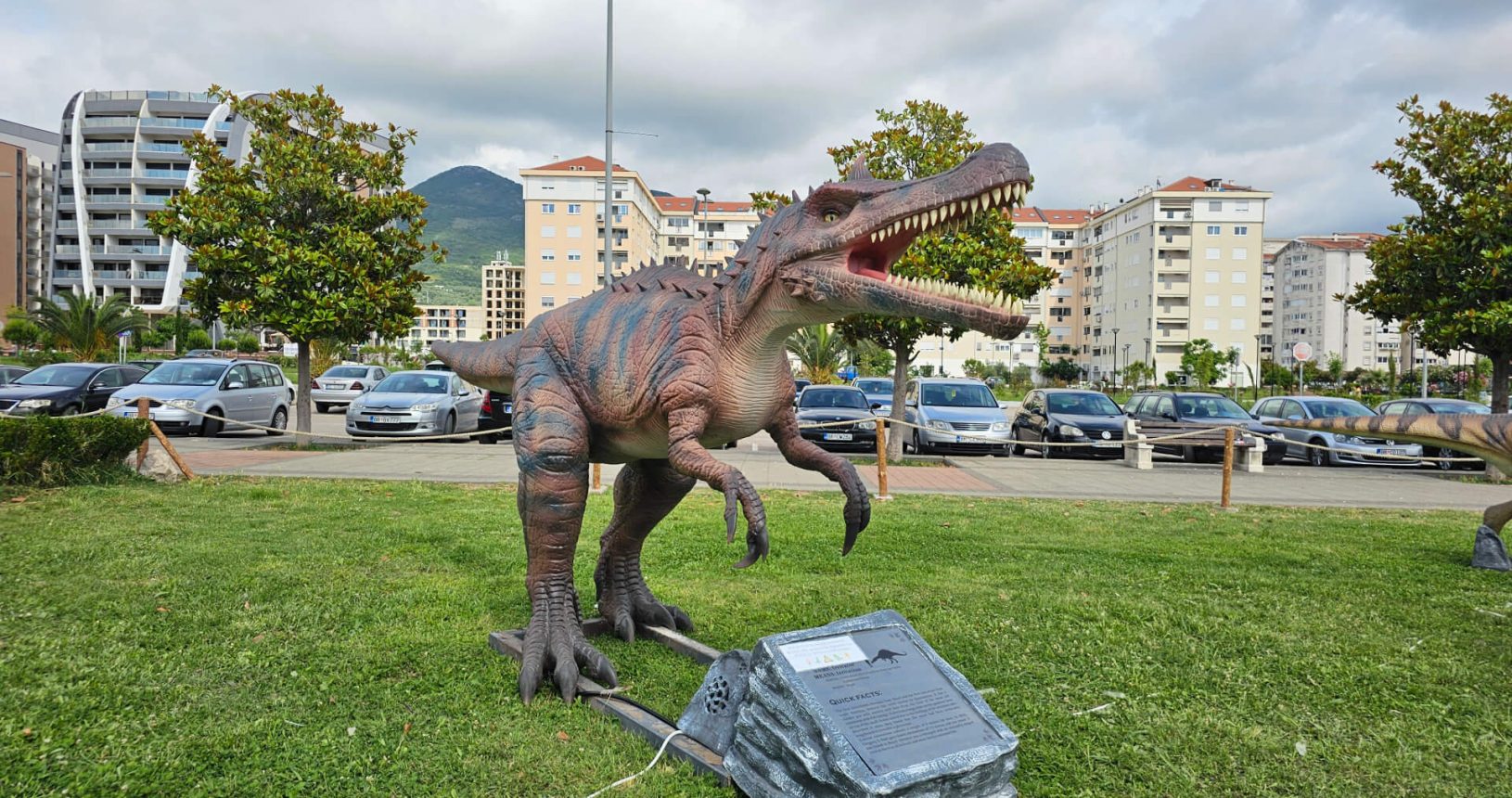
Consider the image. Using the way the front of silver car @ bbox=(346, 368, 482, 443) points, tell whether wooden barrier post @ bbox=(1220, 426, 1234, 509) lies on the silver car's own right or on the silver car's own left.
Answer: on the silver car's own left

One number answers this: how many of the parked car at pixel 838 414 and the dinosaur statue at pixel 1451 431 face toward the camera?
1

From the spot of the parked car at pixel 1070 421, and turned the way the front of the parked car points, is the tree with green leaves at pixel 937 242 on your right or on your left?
on your right

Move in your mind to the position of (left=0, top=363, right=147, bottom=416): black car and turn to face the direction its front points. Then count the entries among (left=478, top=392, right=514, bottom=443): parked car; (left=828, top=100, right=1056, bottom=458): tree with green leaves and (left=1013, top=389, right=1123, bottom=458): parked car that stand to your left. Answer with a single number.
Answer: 3

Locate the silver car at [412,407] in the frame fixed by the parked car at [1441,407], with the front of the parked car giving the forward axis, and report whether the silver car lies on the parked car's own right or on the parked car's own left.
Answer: on the parked car's own right

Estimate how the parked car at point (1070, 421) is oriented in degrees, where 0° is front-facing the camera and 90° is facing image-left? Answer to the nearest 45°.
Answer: approximately 315°

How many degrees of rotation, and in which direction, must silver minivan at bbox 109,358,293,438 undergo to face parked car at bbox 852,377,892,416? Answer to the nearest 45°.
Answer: approximately 135° to its left

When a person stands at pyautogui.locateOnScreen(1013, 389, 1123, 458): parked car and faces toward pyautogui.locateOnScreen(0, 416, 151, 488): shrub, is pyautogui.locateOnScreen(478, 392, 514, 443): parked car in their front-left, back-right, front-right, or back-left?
front-right

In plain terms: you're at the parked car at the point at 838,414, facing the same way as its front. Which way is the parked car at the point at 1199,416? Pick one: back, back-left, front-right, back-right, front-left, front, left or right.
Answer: left

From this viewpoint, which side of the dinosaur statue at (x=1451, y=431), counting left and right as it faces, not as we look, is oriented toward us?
right

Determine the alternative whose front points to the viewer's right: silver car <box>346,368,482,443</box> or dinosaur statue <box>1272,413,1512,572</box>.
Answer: the dinosaur statue

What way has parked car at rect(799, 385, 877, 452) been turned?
toward the camera

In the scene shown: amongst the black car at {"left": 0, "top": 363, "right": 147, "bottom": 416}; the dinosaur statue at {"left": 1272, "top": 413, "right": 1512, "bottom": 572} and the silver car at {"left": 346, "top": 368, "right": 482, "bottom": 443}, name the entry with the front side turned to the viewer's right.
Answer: the dinosaur statue

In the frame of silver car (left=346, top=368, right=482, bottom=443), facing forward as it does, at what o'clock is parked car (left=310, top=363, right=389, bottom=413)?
The parked car is roughly at 4 o'clock from the silver car.

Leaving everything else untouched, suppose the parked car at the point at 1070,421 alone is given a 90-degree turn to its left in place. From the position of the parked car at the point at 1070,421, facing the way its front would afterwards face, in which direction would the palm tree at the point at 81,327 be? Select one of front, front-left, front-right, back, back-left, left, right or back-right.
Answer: back-left

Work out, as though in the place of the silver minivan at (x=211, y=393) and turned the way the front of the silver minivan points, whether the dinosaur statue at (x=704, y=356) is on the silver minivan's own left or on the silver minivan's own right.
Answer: on the silver minivan's own left

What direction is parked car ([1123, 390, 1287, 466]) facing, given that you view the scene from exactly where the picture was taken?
facing the viewer and to the right of the viewer
